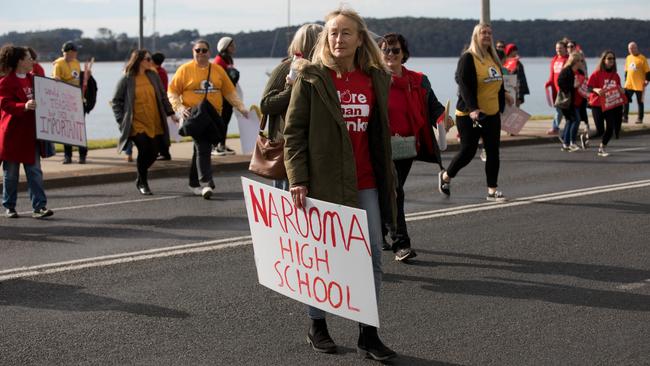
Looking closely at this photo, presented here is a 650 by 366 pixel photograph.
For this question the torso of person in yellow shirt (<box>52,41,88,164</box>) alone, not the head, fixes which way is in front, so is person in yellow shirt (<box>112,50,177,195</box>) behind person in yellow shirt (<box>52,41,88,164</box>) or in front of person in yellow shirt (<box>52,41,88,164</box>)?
in front

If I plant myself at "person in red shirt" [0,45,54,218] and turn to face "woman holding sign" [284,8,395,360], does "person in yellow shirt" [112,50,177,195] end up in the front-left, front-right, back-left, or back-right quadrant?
back-left

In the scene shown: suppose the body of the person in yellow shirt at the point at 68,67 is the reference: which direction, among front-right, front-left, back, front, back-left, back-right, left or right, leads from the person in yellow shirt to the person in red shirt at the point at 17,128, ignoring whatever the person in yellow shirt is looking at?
front

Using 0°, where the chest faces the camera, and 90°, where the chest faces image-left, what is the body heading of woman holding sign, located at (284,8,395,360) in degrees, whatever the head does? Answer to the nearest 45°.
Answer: approximately 315°

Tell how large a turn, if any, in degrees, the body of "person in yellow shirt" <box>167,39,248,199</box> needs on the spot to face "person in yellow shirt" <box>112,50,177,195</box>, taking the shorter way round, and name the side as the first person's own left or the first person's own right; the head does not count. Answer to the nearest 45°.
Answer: approximately 135° to the first person's own right

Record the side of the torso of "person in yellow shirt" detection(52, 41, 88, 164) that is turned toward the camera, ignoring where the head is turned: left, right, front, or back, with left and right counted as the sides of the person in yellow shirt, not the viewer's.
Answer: front

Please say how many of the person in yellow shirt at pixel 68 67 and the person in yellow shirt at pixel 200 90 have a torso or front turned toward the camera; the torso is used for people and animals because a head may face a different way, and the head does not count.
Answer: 2

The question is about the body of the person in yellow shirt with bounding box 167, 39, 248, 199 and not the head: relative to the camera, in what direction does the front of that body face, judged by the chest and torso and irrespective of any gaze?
toward the camera

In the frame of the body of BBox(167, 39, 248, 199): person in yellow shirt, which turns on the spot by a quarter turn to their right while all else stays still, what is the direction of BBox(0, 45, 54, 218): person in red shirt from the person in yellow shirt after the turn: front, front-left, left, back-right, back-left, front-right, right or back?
front-left

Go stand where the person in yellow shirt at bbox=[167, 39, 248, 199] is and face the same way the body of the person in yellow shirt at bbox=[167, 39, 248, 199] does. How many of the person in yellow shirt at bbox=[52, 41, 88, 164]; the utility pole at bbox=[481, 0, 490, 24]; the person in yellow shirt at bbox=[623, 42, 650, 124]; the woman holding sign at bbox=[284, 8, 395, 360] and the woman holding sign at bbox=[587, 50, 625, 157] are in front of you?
1
